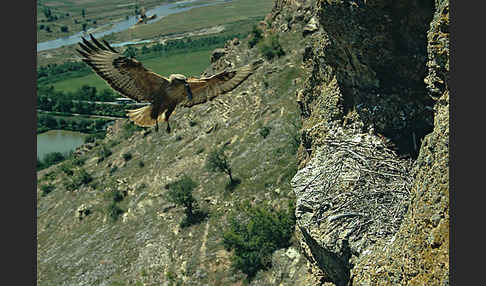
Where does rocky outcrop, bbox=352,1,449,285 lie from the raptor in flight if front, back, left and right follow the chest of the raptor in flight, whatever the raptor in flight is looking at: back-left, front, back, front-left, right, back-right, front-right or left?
front-left

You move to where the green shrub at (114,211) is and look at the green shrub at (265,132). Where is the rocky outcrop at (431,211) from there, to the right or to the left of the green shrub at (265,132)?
right

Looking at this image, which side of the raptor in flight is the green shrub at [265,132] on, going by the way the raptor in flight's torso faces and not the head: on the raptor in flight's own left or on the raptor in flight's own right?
on the raptor in flight's own left

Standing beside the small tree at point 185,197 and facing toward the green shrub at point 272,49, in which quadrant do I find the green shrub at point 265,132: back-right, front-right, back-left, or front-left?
front-right
